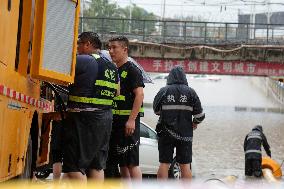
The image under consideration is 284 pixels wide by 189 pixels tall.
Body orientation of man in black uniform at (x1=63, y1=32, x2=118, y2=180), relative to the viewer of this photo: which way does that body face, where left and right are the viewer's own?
facing away from the viewer and to the left of the viewer

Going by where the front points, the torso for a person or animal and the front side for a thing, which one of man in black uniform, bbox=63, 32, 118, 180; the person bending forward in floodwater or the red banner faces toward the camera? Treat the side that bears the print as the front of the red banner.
the red banner

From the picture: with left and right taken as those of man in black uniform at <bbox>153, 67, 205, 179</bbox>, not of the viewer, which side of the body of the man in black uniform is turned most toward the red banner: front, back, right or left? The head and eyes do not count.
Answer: front

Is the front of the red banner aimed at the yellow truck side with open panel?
yes

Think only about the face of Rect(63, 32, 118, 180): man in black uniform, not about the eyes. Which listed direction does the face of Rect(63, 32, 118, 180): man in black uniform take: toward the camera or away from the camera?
away from the camera

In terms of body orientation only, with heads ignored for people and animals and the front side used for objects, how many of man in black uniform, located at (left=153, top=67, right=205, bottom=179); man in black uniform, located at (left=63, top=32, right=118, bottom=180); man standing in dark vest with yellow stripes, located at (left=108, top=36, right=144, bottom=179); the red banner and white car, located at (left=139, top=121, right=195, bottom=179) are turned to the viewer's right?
1

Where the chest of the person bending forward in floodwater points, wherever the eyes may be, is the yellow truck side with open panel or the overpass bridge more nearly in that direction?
the overpass bridge

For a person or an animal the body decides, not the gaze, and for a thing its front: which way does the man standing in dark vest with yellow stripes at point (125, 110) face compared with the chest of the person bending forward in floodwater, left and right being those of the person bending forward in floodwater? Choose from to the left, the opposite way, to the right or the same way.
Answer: the opposite way

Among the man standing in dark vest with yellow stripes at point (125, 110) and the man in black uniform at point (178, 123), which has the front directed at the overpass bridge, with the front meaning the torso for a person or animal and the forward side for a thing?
the man in black uniform

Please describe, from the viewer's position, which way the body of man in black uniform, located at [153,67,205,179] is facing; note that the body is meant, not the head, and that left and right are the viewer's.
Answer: facing away from the viewer

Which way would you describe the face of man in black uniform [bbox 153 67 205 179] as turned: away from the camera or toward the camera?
away from the camera

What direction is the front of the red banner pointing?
toward the camera

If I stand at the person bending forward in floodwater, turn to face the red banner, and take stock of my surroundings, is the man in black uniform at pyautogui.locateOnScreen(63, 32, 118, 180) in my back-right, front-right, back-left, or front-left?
back-left
